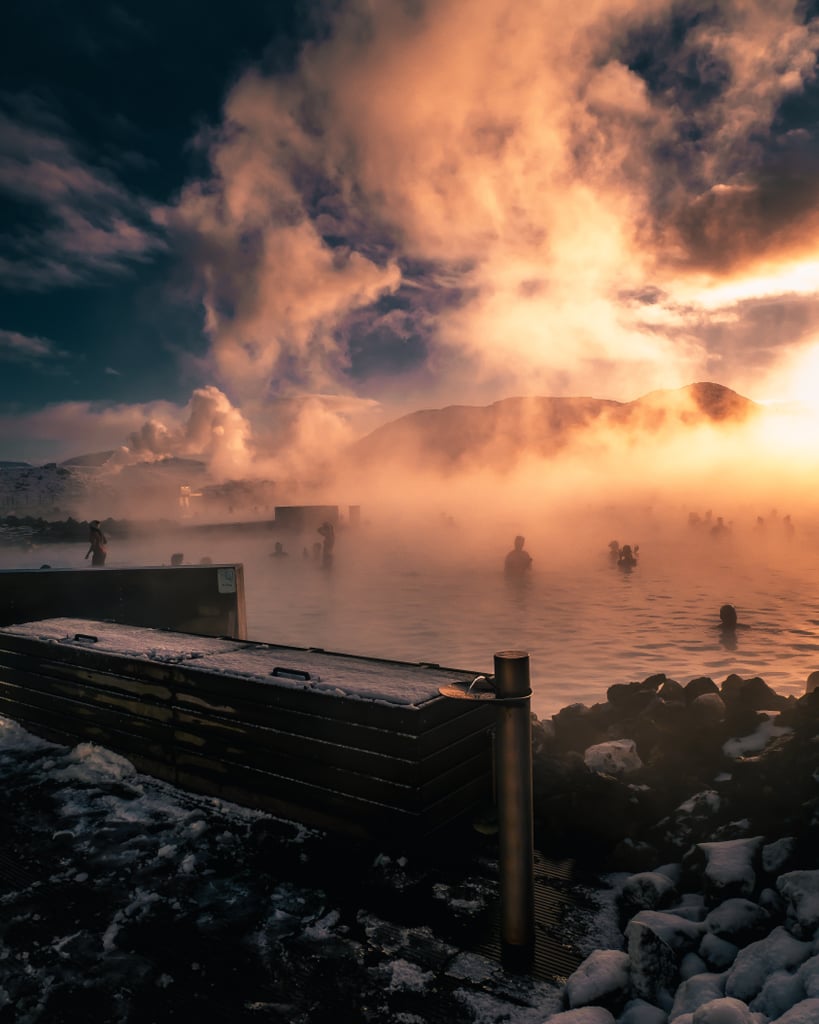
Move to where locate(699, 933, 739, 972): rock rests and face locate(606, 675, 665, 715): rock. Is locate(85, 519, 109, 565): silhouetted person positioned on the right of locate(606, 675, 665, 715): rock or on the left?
left

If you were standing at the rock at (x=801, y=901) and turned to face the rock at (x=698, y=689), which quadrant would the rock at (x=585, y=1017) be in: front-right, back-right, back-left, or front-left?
back-left
